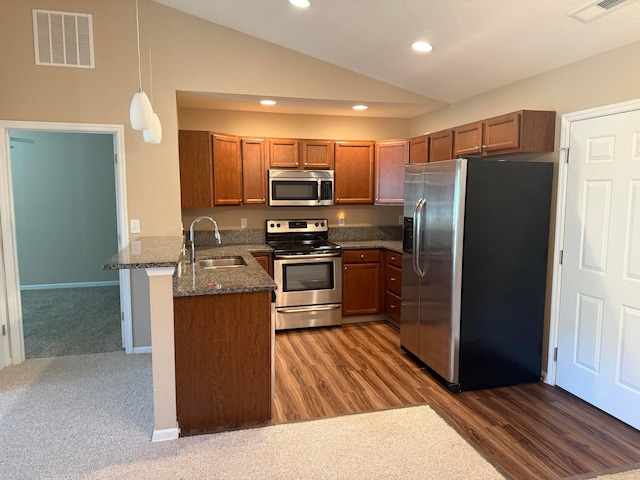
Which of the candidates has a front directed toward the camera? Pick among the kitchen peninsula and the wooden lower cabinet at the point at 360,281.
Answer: the wooden lower cabinet

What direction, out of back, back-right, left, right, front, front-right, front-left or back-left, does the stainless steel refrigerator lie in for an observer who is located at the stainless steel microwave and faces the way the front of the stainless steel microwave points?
front-left

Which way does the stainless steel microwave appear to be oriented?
toward the camera

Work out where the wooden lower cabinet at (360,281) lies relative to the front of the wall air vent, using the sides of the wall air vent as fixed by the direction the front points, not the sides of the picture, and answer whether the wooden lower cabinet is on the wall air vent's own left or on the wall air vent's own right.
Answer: on the wall air vent's own left

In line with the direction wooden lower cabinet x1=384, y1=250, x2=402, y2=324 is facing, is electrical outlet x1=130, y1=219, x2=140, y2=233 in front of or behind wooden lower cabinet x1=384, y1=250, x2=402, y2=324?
in front

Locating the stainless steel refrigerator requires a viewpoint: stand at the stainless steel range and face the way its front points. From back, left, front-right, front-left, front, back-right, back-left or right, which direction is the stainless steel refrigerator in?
front-left

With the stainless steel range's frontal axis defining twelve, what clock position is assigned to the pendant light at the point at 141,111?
The pendant light is roughly at 1 o'clock from the stainless steel range.

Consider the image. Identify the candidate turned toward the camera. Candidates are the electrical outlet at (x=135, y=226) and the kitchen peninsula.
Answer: the electrical outlet

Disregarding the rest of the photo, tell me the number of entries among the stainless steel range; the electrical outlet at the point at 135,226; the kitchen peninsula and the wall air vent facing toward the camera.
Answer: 3

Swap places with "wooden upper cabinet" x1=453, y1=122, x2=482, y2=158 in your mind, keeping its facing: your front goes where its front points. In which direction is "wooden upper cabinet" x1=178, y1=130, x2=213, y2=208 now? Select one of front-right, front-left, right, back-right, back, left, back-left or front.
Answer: front-right

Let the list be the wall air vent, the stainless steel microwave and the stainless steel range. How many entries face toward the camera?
3

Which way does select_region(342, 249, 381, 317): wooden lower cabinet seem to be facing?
toward the camera

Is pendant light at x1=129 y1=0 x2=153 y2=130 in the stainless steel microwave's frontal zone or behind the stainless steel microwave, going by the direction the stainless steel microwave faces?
frontal zone

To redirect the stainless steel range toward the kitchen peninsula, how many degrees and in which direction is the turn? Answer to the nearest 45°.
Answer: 0° — it already faces it
